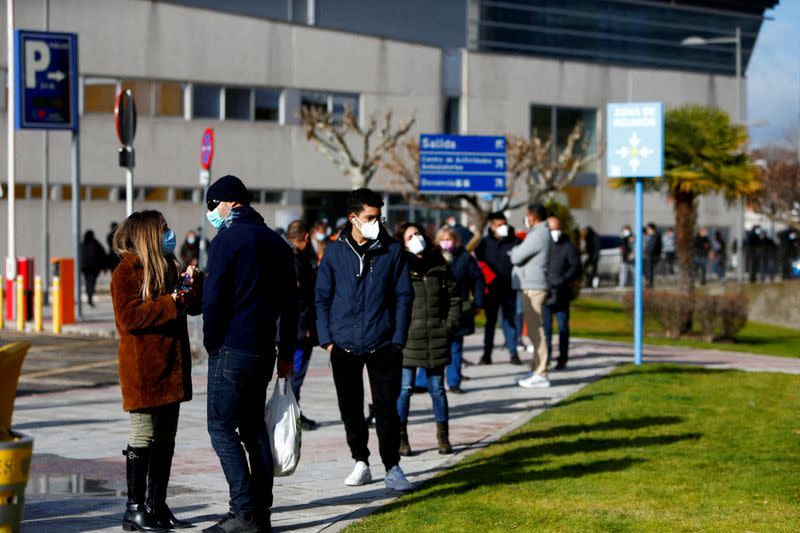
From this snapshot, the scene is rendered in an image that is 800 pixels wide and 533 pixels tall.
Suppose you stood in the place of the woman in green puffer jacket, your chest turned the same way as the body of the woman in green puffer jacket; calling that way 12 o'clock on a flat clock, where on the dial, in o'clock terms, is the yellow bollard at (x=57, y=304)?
The yellow bollard is roughly at 5 o'clock from the woman in green puffer jacket.

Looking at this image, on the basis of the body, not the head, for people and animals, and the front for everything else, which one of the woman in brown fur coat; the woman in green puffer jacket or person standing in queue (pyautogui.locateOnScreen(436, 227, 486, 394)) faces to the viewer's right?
the woman in brown fur coat

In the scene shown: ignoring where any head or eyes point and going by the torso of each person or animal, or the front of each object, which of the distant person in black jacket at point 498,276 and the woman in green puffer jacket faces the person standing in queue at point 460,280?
the distant person in black jacket

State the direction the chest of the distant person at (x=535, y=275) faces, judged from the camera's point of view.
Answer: to the viewer's left

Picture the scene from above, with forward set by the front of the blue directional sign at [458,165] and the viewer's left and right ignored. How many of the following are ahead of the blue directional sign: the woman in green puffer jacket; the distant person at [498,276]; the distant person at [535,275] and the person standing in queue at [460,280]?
4

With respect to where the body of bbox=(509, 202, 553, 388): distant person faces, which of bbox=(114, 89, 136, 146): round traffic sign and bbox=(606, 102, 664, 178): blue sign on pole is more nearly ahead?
the round traffic sign

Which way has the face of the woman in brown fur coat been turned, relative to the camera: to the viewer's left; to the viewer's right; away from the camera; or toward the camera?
to the viewer's right

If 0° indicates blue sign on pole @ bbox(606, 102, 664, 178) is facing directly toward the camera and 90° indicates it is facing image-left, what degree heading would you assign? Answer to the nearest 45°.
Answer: approximately 0°

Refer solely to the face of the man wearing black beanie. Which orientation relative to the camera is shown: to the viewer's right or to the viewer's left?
to the viewer's left
